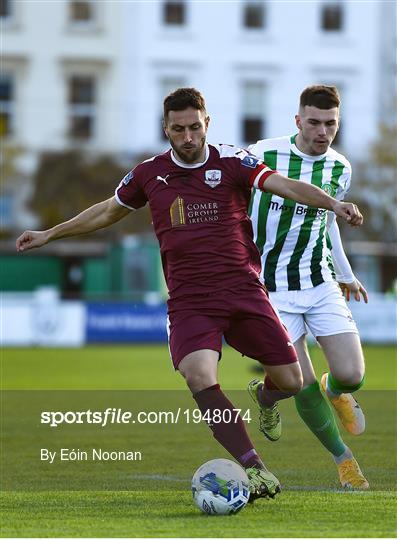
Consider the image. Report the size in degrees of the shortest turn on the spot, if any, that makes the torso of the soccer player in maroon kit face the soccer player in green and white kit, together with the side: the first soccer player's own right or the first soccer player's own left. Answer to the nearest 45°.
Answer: approximately 135° to the first soccer player's own left

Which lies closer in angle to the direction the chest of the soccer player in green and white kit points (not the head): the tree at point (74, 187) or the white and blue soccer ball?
the white and blue soccer ball

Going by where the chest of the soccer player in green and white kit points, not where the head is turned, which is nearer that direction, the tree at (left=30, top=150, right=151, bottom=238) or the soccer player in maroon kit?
the soccer player in maroon kit

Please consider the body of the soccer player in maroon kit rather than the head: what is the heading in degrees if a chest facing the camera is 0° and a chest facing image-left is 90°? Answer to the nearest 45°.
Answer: approximately 0°

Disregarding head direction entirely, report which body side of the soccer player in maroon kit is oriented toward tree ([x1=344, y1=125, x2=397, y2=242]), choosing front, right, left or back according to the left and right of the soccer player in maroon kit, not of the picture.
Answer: back

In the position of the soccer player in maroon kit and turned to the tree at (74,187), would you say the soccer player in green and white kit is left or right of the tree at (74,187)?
right

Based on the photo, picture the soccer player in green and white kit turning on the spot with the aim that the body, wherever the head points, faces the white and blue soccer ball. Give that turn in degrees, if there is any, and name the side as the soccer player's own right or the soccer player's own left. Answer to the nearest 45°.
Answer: approximately 45° to the soccer player's own right

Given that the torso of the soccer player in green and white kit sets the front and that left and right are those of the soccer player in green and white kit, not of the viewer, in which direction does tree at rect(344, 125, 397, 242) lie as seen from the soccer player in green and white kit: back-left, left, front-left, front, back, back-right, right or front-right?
back-left
